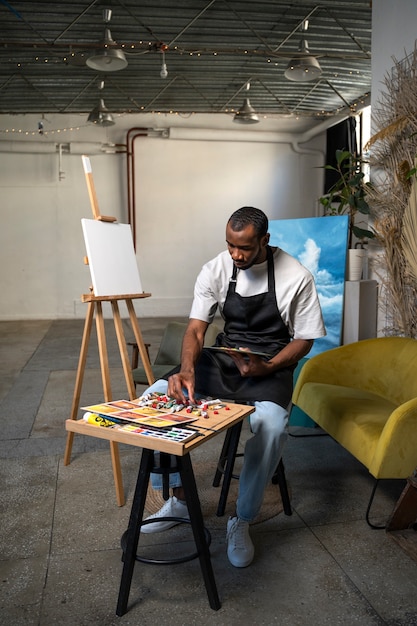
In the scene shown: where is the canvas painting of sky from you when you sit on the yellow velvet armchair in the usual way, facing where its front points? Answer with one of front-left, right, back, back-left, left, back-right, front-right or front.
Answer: back-right

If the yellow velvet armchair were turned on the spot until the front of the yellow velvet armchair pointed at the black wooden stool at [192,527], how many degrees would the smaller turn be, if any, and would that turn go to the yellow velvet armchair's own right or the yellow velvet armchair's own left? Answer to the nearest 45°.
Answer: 0° — it already faces it

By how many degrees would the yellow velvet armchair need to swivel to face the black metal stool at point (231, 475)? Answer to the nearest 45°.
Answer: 0° — it already faces it

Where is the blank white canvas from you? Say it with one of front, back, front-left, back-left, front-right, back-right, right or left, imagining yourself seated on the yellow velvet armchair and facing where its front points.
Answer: front-right

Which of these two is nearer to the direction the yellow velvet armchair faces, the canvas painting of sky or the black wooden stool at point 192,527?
the black wooden stool

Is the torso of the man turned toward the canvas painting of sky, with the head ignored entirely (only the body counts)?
no

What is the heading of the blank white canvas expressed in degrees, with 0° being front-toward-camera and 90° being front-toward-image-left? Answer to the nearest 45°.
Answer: approximately 315°

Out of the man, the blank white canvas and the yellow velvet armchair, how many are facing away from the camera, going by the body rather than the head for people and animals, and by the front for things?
0

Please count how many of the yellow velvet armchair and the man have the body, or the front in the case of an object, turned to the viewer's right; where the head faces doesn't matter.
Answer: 0

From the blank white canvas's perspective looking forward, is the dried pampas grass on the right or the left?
on its left

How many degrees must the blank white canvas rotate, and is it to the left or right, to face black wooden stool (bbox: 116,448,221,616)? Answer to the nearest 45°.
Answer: approximately 45° to its right

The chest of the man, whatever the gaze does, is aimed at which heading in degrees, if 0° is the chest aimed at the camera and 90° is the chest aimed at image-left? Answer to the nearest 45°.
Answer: approximately 45°

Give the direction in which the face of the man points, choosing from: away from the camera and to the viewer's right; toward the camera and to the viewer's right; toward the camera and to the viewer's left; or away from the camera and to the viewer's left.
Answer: toward the camera and to the viewer's left

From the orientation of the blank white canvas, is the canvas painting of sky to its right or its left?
on its left

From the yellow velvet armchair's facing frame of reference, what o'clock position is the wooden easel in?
The wooden easel is roughly at 1 o'clock from the yellow velvet armchair.

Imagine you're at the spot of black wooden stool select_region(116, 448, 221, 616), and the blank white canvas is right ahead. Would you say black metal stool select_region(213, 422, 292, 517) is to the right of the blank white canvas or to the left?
right

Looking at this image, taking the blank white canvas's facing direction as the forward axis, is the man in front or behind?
in front
